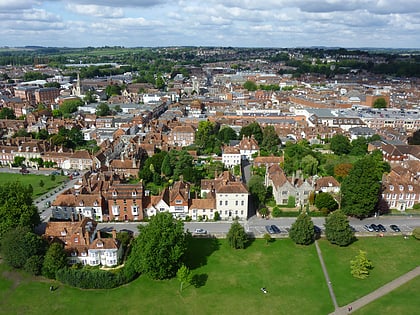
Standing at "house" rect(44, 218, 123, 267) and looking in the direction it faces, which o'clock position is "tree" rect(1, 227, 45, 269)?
The tree is roughly at 3 o'clock from the house.

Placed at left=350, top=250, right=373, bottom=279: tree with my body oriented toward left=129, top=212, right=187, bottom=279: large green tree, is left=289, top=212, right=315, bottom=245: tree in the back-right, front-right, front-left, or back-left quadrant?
front-right

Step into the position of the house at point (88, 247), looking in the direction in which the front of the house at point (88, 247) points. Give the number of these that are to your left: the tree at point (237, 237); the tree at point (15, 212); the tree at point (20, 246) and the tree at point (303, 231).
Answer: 2

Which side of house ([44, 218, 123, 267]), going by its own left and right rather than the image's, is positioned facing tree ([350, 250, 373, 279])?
left

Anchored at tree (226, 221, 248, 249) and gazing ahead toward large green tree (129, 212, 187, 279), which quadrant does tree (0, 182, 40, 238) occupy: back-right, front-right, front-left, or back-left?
front-right

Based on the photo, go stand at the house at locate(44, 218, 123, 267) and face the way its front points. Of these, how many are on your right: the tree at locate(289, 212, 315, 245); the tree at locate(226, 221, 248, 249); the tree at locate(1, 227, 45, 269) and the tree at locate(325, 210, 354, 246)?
1

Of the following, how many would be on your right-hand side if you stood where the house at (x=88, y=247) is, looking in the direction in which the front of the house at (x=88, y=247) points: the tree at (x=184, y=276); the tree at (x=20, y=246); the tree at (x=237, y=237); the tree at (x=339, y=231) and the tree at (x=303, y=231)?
1

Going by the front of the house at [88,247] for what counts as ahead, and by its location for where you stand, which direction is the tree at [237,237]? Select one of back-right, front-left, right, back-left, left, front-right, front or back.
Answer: left

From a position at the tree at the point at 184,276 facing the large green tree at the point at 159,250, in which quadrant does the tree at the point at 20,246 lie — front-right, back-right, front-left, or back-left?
front-left

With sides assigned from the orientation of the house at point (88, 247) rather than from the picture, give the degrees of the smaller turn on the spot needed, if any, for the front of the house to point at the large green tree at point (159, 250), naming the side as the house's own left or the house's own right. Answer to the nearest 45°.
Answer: approximately 45° to the house's own left

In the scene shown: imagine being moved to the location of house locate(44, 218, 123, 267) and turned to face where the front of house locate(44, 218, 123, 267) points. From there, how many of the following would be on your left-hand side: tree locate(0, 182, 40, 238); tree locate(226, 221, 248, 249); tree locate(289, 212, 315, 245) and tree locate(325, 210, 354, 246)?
3

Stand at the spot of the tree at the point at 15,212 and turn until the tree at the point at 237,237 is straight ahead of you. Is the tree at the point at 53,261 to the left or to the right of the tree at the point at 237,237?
right

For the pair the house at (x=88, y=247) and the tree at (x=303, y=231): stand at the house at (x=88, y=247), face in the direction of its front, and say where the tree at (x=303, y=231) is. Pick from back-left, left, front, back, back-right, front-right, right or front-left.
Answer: left

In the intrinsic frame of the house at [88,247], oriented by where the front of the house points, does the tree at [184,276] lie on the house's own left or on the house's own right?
on the house's own left

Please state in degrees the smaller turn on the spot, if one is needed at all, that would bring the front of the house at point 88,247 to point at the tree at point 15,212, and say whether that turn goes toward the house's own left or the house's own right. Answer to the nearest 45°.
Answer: approximately 135° to the house's own right

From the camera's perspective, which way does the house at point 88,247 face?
toward the camera
